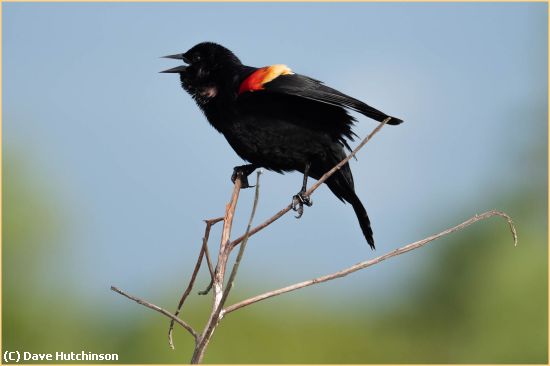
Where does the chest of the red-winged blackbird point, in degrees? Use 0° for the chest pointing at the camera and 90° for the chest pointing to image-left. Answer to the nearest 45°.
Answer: approximately 90°
